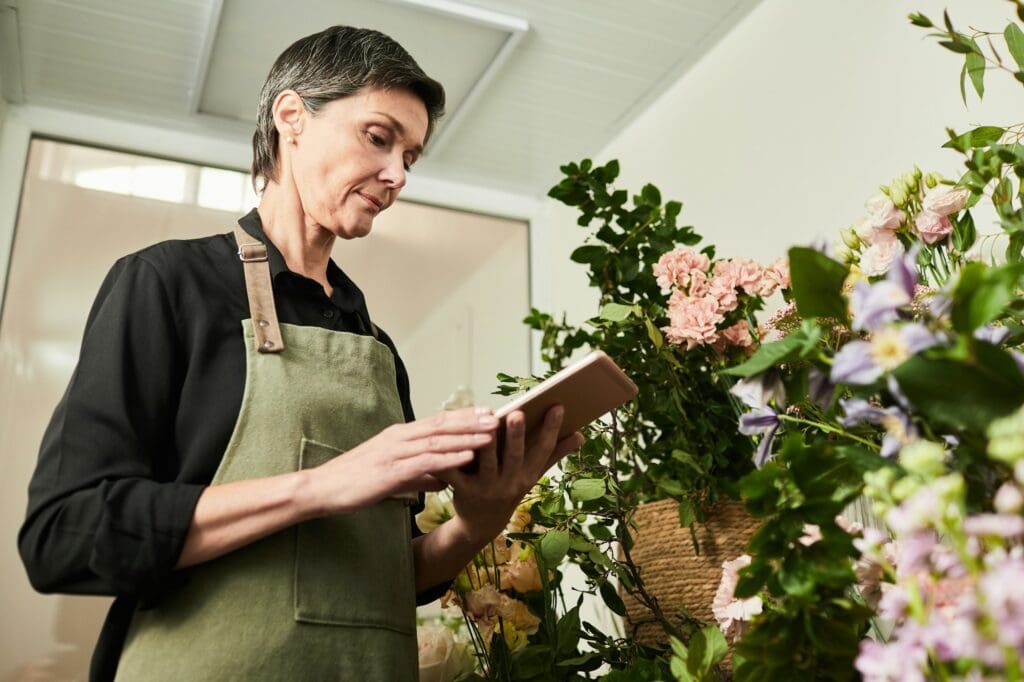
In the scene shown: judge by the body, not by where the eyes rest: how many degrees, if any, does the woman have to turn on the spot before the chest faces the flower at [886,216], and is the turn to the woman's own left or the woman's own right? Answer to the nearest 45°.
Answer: approximately 45° to the woman's own left

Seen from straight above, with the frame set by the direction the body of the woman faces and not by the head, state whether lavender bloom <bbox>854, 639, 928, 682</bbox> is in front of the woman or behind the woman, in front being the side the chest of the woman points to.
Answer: in front

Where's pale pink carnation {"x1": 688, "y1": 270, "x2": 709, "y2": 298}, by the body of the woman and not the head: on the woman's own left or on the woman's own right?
on the woman's own left

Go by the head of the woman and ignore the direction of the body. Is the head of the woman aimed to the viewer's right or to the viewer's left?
to the viewer's right

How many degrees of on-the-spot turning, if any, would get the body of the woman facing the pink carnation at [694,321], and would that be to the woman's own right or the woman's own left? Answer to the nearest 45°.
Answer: approximately 45° to the woman's own left

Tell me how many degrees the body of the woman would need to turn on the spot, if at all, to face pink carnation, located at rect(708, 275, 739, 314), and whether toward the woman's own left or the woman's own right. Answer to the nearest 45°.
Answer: approximately 45° to the woman's own left

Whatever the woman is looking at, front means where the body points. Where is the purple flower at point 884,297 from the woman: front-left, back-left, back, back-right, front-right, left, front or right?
front

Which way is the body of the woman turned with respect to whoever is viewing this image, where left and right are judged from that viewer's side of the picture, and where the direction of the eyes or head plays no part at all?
facing the viewer and to the right of the viewer

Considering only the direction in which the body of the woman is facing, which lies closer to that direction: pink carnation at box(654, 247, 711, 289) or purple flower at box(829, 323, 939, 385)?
the purple flower

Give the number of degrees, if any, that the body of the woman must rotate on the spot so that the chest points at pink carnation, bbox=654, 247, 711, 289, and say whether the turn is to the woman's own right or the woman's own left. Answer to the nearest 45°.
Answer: approximately 90° to the woman's own left

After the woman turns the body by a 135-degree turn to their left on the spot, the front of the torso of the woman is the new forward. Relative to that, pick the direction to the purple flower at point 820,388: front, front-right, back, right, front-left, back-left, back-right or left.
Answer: back-right

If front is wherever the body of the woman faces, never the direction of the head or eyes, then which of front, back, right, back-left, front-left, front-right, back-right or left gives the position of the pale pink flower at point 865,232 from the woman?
front-left
